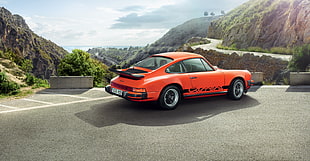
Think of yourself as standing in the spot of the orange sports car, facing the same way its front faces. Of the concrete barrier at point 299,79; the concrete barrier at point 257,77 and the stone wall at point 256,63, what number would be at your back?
0

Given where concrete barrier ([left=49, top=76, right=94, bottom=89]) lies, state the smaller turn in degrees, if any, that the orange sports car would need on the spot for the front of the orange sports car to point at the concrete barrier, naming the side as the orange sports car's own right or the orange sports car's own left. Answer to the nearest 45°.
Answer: approximately 90° to the orange sports car's own left

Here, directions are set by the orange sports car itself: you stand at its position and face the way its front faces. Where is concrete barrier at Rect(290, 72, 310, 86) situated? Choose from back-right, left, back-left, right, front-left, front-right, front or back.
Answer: front

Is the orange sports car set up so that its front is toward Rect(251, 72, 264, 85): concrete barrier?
yes

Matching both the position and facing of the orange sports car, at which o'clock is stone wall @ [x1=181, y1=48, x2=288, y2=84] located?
The stone wall is roughly at 11 o'clock from the orange sports car.

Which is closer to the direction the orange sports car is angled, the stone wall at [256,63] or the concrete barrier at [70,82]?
the stone wall

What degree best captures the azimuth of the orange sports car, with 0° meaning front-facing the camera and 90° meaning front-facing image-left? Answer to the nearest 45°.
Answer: approximately 225°

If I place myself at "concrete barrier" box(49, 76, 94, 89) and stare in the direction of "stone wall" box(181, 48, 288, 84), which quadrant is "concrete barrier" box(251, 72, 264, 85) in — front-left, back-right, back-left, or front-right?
front-right
